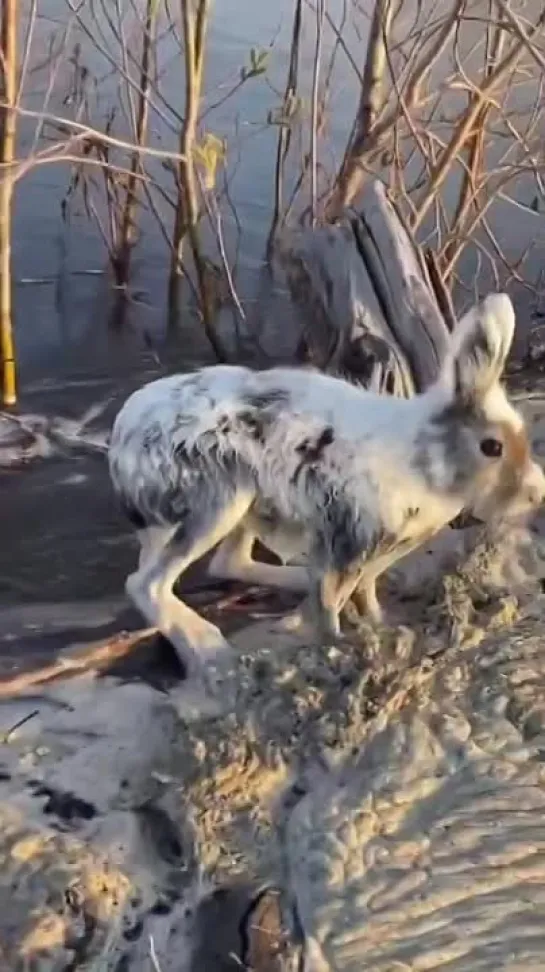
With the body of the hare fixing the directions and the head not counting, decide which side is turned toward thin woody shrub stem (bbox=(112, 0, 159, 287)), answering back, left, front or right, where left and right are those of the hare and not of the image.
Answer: left

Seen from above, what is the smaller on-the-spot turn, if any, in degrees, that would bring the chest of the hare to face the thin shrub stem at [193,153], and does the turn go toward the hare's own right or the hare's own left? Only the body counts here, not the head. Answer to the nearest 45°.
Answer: approximately 90° to the hare's own left

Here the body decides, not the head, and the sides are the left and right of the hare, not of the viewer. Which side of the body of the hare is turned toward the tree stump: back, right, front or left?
left

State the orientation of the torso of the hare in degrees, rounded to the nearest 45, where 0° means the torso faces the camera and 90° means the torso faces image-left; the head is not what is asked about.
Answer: approximately 270°

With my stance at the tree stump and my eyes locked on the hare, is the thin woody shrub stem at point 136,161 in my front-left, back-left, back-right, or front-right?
back-right

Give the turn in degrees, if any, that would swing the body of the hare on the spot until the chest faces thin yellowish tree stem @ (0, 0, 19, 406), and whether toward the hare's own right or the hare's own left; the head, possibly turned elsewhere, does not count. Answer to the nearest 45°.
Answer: approximately 135° to the hare's own left

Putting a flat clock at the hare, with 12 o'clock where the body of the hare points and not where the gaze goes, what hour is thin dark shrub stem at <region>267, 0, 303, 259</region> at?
The thin dark shrub stem is roughly at 9 o'clock from the hare.

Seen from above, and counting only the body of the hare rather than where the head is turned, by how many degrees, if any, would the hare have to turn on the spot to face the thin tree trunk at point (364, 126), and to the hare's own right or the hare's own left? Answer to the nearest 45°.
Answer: approximately 90° to the hare's own left
